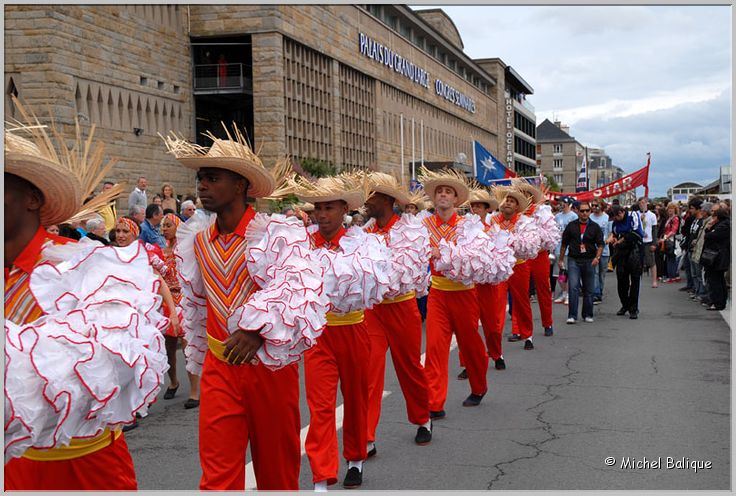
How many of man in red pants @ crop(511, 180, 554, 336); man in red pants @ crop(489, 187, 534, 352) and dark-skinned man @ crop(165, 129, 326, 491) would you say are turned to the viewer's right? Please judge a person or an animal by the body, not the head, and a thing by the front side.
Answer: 0

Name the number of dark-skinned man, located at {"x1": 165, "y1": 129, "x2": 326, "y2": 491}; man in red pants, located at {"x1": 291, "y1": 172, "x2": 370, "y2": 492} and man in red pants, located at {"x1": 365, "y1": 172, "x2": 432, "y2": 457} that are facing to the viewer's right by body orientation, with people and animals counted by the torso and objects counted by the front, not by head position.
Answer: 0

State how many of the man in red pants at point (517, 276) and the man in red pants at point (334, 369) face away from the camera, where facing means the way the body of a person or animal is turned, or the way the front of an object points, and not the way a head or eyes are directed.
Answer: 0

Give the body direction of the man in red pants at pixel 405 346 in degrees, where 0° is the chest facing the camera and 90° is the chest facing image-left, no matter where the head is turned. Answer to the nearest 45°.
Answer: approximately 45°

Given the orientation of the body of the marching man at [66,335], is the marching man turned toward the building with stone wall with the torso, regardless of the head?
no

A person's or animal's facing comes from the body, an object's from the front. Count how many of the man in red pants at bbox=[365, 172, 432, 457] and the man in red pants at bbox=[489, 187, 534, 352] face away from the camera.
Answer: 0

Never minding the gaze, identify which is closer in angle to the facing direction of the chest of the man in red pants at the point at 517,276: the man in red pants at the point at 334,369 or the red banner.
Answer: the man in red pants

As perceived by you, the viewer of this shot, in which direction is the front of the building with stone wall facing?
facing the viewer and to the right of the viewer

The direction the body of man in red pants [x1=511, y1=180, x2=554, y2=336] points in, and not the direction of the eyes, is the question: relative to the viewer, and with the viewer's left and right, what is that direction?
facing the viewer and to the left of the viewer

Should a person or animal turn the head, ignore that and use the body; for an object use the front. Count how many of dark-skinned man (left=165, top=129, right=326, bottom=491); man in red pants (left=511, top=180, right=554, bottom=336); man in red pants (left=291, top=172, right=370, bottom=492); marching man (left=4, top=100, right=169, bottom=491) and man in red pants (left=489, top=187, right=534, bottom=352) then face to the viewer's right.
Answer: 0

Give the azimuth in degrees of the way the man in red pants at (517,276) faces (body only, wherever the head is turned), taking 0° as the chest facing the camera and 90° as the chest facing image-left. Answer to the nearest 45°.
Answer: approximately 45°

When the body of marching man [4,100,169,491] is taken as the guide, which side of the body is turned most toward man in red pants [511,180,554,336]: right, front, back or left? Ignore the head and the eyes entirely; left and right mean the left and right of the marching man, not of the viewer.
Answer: back

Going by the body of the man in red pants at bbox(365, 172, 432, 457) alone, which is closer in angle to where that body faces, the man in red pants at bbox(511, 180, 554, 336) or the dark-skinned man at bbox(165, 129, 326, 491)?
the dark-skinned man

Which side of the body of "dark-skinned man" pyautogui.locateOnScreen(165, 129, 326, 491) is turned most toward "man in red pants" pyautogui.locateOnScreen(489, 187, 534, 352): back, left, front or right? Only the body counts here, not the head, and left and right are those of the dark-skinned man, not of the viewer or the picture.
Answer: back

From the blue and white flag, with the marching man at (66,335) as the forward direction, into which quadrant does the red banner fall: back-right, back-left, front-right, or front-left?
back-left

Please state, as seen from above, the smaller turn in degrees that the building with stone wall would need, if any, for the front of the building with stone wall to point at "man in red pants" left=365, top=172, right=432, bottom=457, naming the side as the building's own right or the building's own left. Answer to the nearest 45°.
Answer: approximately 45° to the building's own right

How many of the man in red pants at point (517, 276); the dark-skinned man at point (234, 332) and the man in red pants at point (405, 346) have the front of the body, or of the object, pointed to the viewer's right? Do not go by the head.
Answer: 0

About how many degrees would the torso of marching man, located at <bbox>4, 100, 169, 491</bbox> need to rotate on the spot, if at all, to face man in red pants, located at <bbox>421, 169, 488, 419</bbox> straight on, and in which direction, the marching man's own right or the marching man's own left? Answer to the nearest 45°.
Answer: approximately 180°

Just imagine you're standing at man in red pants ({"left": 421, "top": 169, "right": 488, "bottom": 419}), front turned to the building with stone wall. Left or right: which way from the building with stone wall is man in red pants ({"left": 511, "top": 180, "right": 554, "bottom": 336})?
right
